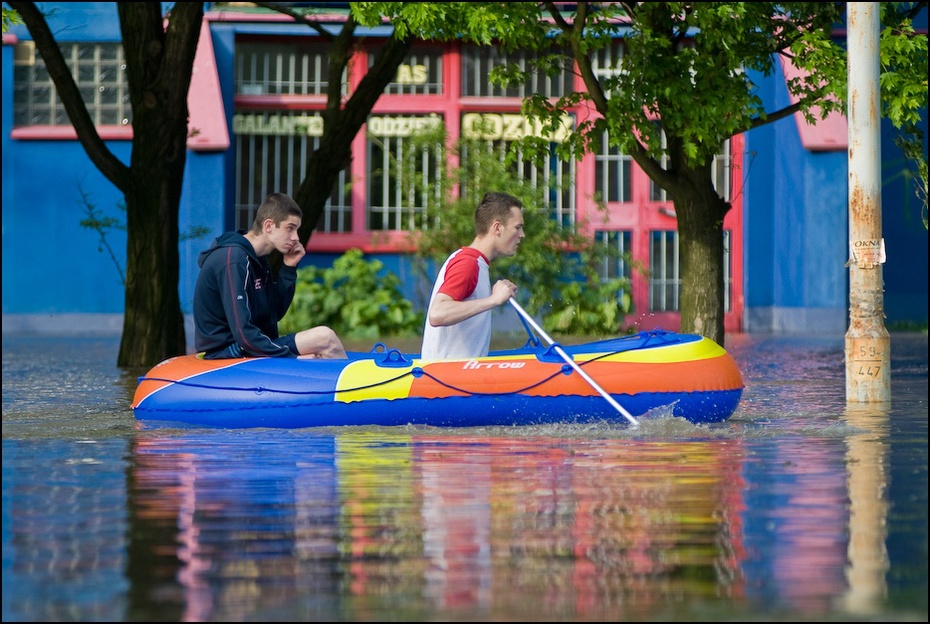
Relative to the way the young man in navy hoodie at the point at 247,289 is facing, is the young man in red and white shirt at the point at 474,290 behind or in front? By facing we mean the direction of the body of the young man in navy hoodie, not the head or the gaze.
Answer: in front

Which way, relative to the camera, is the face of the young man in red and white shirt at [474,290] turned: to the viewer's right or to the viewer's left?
to the viewer's right

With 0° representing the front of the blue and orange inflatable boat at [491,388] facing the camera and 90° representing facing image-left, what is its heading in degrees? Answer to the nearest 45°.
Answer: approximately 270°

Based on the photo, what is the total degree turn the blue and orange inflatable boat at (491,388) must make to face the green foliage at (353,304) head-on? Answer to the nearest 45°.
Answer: approximately 90° to its left

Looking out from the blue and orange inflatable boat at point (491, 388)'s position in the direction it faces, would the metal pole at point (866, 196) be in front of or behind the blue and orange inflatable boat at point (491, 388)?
in front

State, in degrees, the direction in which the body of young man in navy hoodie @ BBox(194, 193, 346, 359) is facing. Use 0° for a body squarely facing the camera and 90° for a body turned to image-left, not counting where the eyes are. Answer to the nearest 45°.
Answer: approximately 270°

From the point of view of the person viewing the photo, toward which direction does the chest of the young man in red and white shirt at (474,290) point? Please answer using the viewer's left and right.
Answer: facing to the right of the viewer

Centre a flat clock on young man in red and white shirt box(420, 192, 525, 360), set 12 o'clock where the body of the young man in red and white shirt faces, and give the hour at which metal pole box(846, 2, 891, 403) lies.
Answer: The metal pole is roughly at 11 o'clock from the young man in red and white shirt.

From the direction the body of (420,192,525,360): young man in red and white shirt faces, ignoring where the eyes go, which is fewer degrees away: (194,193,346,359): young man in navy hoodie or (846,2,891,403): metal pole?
the metal pole
